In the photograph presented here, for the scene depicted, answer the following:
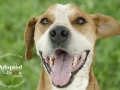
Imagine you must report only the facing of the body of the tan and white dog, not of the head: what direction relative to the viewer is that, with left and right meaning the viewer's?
facing the viewer
